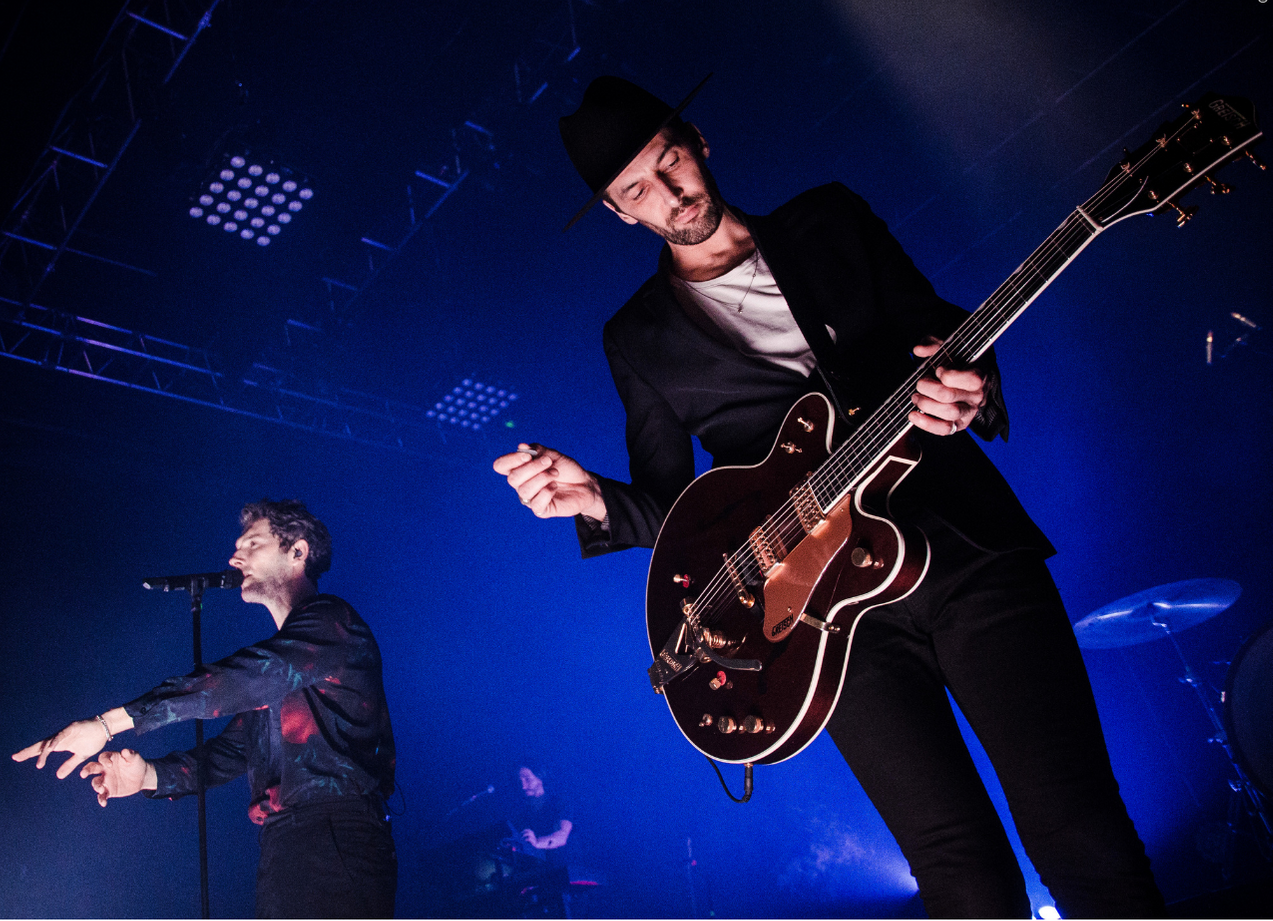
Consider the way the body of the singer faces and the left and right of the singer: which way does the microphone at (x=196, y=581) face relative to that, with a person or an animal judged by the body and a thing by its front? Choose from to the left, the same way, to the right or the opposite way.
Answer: the opposite way

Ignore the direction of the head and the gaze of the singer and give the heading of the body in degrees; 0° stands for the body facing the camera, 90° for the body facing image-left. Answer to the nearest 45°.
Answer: approximately 90°

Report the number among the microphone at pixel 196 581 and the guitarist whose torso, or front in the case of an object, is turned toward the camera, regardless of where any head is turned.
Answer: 1

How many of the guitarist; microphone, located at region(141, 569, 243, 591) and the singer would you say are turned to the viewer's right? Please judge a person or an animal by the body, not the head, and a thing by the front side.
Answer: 1

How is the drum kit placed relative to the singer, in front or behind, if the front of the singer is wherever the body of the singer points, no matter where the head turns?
behind

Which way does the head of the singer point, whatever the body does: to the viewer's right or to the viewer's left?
to the viewer's left

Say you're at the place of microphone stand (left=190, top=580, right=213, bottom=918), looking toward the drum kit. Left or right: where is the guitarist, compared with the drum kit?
right

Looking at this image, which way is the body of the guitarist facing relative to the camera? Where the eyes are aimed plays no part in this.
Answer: toward the camera

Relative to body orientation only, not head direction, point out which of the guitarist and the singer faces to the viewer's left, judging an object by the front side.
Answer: the singer

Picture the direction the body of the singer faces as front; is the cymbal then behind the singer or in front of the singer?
behind

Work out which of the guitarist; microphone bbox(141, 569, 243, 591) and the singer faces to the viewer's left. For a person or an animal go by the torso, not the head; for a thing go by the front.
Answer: the singer

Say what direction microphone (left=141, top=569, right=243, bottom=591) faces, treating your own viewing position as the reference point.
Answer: facing to the right of the viewer
